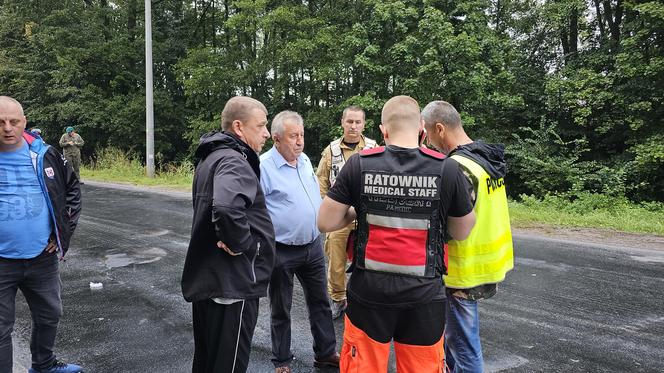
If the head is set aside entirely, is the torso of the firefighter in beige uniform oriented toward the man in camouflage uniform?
no

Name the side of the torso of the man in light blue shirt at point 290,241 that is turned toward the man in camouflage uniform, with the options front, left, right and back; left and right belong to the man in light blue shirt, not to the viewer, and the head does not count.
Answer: back

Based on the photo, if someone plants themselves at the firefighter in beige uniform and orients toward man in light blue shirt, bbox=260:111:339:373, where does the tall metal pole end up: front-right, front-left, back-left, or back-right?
back-right

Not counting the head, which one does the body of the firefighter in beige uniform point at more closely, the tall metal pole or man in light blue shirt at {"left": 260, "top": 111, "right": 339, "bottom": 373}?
the man in light blue shirt

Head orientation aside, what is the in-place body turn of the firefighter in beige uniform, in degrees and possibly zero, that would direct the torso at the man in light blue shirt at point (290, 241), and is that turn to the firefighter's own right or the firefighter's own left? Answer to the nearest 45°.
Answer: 0° — they already face them

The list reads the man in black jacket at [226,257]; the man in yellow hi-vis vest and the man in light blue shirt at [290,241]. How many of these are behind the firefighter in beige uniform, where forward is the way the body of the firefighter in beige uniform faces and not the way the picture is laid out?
0

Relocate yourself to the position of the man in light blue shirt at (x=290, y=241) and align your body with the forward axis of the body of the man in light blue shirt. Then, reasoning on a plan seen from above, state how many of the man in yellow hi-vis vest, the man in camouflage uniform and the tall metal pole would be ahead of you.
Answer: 1

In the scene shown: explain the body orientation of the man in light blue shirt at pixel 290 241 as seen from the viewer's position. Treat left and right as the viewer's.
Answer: facing the viewer and to the right of the viewer

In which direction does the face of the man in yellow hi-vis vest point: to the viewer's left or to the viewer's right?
to the viewer's left

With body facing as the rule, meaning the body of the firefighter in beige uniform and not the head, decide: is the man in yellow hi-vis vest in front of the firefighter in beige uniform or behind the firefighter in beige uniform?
in front

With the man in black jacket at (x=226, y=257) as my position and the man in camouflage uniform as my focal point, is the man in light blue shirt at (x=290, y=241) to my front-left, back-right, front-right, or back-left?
front-right

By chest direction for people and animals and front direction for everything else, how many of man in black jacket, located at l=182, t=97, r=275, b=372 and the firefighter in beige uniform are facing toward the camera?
1

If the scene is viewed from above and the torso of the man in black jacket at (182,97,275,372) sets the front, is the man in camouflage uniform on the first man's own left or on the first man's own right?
on the first man's own left

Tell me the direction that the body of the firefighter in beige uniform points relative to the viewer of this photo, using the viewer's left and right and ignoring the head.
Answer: facing the viewer

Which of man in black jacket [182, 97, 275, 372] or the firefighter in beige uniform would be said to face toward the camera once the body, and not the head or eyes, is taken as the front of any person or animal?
the firefighter in beige uniform

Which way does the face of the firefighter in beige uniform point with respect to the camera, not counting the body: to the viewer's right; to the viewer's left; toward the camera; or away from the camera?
toward the camera

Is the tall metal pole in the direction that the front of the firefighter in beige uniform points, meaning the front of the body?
no

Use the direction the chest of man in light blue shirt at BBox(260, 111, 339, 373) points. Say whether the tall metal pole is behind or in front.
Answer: behind

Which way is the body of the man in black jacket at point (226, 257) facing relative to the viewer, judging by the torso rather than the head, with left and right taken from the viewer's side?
facing to the right of the viewer

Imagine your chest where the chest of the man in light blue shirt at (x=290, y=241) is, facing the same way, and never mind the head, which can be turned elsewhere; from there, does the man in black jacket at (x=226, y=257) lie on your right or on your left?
on your right

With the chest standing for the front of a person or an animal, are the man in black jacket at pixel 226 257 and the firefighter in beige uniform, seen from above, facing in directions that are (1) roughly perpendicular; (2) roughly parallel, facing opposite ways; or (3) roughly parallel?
roughly perpendicular

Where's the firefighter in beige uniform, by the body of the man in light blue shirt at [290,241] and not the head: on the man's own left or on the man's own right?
on the man's own left
